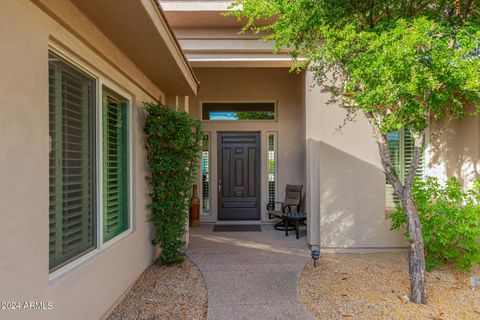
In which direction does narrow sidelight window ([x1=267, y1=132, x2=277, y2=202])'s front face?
toward the camera

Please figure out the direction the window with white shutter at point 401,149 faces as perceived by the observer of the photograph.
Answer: facing the viewer

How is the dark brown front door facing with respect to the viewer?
toward the camera

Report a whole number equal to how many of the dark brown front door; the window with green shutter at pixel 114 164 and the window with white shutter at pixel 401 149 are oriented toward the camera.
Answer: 2

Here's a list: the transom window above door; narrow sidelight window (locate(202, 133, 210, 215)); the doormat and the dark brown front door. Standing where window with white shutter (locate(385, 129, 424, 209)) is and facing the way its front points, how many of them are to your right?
4

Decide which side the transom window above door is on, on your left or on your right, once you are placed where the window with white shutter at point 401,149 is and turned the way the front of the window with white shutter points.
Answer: on your right

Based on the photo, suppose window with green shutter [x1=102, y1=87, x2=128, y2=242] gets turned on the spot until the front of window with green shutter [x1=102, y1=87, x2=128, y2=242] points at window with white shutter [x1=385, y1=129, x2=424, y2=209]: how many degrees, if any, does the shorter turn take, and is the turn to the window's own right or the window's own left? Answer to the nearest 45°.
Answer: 0° — it already faces it

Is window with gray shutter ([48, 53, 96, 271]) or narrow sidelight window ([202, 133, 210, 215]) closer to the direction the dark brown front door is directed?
the window with gray shutter

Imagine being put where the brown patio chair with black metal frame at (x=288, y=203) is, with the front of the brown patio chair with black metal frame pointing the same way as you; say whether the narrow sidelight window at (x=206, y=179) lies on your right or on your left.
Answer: on your right

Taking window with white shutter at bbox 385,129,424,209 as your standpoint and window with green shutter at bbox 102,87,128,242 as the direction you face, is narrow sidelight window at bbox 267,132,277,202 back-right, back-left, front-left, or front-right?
front-right

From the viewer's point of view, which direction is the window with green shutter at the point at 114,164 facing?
to the viewer's right

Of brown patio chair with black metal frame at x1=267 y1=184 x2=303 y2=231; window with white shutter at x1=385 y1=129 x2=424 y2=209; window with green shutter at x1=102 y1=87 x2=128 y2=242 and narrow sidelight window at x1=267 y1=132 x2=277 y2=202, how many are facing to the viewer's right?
1

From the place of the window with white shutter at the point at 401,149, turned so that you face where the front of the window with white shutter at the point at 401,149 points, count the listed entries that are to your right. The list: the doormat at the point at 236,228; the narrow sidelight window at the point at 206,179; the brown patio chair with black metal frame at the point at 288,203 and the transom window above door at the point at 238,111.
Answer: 4

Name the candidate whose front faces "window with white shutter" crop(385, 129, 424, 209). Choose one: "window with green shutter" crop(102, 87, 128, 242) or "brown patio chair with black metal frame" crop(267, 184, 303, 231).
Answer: "window with green shutter" crop(102, 87, 128, 242)

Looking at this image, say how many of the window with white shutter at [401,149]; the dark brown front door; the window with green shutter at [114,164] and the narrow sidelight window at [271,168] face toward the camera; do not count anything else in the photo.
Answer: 3

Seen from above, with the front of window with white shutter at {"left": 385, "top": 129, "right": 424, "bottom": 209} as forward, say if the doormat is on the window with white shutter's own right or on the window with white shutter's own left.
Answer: on the window with white shutter's own right
